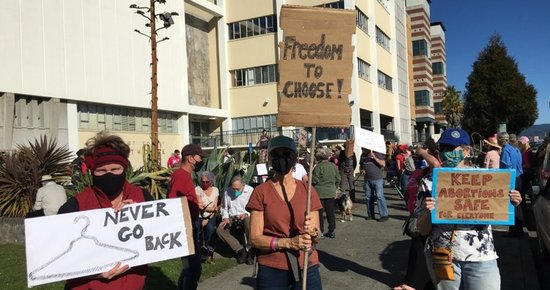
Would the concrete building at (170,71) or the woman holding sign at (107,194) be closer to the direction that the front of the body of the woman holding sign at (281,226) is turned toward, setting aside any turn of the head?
the woman holding sign

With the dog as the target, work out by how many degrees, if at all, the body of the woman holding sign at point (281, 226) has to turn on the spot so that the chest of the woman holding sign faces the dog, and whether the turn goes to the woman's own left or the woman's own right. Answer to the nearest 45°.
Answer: approximately 180°

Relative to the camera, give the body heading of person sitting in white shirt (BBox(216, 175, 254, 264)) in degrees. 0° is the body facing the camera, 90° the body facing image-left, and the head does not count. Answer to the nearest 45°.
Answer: approximately 0°

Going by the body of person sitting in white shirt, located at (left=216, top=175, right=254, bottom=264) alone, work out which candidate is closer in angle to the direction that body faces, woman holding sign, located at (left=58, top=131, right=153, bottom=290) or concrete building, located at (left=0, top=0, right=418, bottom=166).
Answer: the woman holding sign

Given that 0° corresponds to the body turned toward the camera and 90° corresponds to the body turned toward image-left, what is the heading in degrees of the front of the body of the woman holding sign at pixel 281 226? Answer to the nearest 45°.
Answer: approximately 0°

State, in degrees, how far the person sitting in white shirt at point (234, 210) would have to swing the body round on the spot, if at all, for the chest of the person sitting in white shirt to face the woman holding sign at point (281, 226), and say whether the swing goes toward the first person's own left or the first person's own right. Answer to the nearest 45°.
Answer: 0° — they already face them

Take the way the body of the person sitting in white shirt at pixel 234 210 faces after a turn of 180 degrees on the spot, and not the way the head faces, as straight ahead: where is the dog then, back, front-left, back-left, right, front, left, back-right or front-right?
front-right

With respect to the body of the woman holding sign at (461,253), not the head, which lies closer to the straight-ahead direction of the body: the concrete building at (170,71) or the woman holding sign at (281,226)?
the woman holding sign

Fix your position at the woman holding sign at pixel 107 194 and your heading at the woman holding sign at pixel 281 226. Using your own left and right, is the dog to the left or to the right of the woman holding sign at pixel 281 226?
left

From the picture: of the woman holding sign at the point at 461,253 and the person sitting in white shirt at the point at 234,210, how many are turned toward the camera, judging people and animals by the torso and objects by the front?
2
